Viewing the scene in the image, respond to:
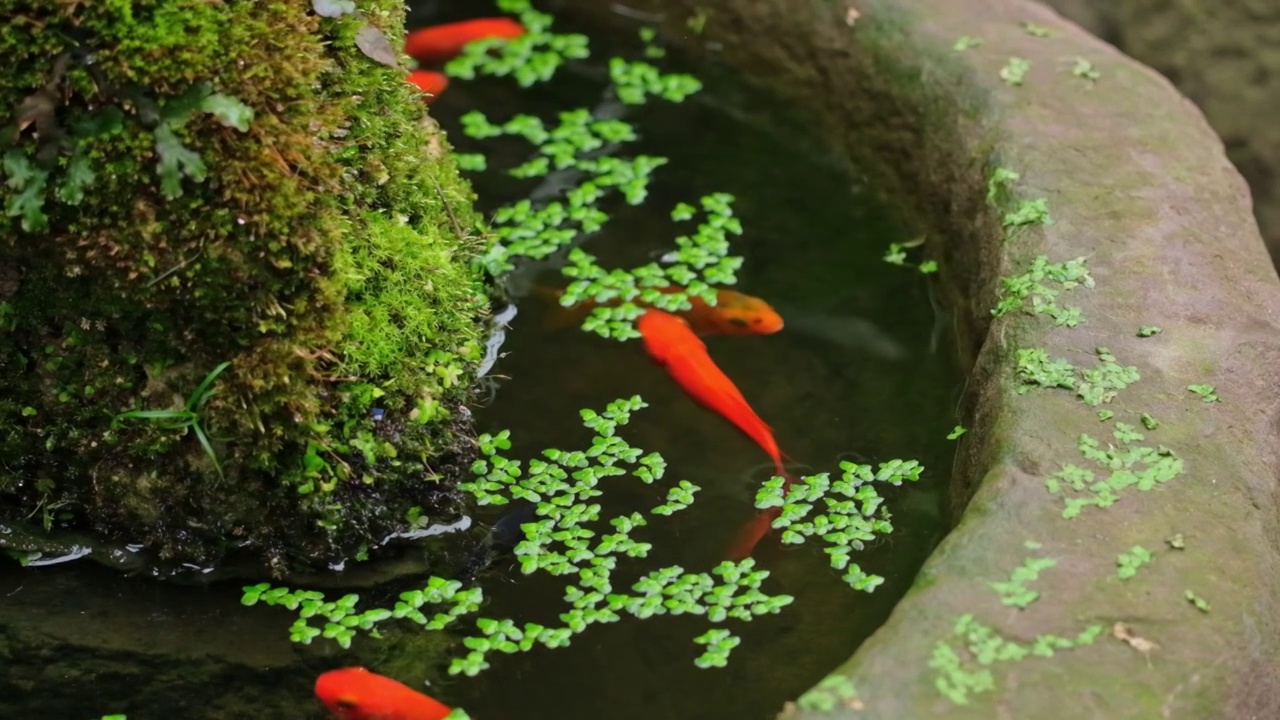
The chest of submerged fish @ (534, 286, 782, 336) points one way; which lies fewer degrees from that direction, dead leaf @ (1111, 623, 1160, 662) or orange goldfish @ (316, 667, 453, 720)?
the dead leaf

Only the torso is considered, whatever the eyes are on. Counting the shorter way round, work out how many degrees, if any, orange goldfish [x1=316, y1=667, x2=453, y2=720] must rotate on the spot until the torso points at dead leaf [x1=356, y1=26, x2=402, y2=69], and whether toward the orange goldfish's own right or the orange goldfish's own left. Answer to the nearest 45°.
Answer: approximately 90° to the orange goldfish's own right

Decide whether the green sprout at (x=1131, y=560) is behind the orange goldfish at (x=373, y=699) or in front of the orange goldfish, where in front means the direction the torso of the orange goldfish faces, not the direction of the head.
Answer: behind

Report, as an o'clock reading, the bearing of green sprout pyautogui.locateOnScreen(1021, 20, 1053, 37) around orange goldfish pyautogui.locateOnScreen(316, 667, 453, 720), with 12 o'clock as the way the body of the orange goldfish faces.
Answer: The green sprout is roughly at 4 o'clock from the orange goldfish.

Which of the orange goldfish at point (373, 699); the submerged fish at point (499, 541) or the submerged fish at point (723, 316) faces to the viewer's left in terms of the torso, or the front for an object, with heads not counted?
the orange goldfish

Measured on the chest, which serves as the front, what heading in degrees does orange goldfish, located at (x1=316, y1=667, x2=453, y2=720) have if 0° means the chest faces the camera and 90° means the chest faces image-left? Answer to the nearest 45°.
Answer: approximately 90°

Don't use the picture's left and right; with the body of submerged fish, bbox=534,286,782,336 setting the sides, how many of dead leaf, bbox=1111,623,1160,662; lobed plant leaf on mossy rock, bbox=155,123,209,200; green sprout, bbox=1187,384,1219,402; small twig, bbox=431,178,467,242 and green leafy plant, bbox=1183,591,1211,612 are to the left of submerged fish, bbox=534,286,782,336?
0

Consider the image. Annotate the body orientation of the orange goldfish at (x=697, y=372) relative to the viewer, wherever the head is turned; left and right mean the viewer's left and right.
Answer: facing away from the viewer and to the left of the viewer

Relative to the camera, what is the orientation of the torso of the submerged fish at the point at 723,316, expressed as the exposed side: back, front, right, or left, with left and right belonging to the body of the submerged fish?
right

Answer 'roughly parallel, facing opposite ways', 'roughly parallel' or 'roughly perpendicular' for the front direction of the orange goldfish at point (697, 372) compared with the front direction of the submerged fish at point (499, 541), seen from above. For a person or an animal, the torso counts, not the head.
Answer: roughly perpendicular

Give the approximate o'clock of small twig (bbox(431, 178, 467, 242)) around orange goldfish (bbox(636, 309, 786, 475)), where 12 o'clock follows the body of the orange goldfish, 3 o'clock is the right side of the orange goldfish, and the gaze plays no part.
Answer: The small twig is roughly at 10 o'clock from the orange goldfish.

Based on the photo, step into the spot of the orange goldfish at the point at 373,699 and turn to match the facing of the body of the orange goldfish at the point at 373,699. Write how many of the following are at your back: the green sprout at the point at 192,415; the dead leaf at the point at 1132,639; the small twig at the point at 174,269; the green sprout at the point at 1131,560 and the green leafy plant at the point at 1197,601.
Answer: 3
